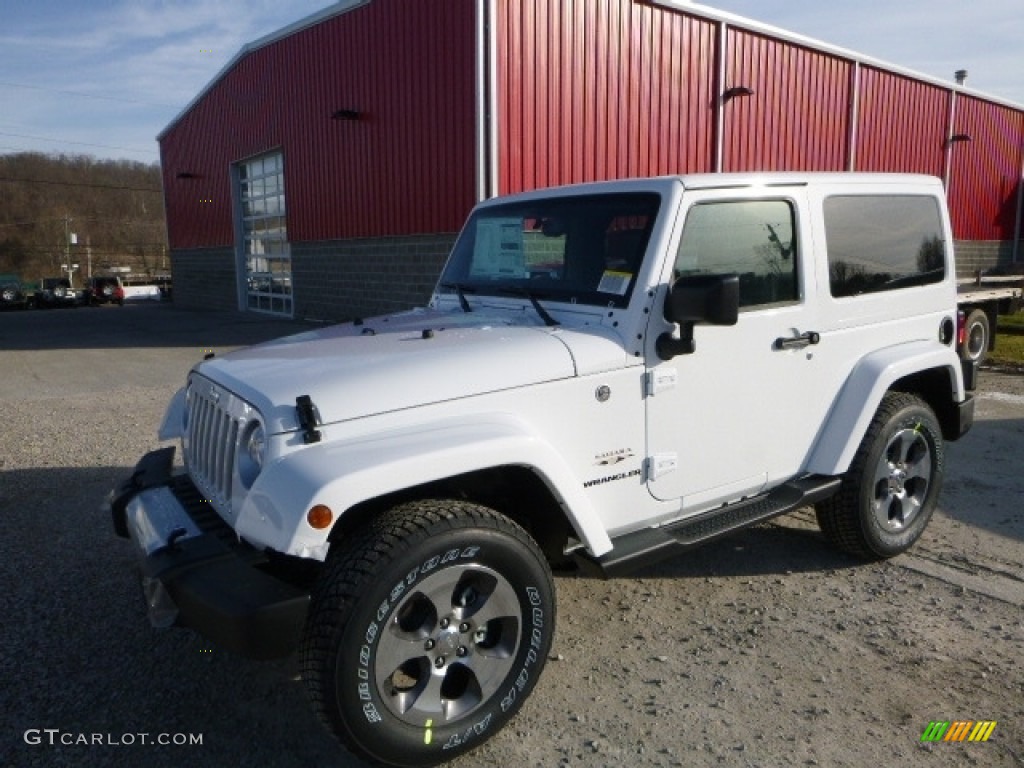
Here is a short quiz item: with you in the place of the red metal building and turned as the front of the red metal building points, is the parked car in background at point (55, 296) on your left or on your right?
on your right

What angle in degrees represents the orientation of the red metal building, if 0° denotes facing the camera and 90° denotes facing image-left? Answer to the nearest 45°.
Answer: approximately 45°

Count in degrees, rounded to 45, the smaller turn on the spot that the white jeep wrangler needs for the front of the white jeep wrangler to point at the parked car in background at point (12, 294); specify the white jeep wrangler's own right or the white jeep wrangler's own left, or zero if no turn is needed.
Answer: approximately 90° to the white jeep wrangler's own right

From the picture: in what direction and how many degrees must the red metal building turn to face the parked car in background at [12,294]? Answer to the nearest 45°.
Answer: approximately 90° to its right

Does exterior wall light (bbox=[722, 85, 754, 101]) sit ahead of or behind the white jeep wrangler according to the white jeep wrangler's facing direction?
behind

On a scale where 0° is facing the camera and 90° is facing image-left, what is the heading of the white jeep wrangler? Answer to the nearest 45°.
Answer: approximately 45°

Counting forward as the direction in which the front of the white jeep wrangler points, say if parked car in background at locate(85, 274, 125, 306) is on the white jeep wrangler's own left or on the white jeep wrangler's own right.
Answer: on the white jeep wrangler's own right
